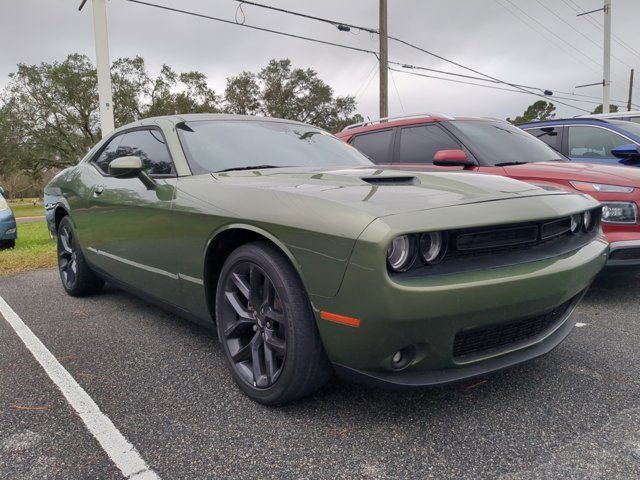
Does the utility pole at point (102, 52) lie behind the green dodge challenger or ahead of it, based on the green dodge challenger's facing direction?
behind

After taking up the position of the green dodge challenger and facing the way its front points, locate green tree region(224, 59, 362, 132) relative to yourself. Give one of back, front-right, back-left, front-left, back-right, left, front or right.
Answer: back-left

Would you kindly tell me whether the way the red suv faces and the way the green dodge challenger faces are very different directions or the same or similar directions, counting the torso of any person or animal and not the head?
same or similar directions

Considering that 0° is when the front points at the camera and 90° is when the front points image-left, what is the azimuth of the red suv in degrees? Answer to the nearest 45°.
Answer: approximately 315°

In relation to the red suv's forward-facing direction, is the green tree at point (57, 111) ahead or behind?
behind

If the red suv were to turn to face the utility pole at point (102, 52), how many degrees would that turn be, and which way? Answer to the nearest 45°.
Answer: approximately 180°

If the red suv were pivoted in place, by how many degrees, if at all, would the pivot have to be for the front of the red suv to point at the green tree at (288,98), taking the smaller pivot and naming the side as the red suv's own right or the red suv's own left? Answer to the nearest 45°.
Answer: approximately 180°

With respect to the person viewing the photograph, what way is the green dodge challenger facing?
facing the viewer and to the right of the viewer

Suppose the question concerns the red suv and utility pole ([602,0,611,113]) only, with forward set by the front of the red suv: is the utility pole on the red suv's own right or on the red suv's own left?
on the red suv's own left

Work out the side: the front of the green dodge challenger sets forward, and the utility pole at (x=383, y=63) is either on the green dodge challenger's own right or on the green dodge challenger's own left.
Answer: on the green dodge challenger's own left

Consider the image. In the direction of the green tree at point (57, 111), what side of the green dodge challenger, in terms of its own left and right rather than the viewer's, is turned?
back

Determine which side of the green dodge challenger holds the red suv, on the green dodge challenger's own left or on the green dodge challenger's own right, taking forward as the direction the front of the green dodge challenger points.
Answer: on the green dodge challenger's own left

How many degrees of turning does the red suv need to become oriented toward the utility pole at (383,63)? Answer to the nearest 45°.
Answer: approximately 135° to its left

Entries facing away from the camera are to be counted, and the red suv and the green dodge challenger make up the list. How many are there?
0
